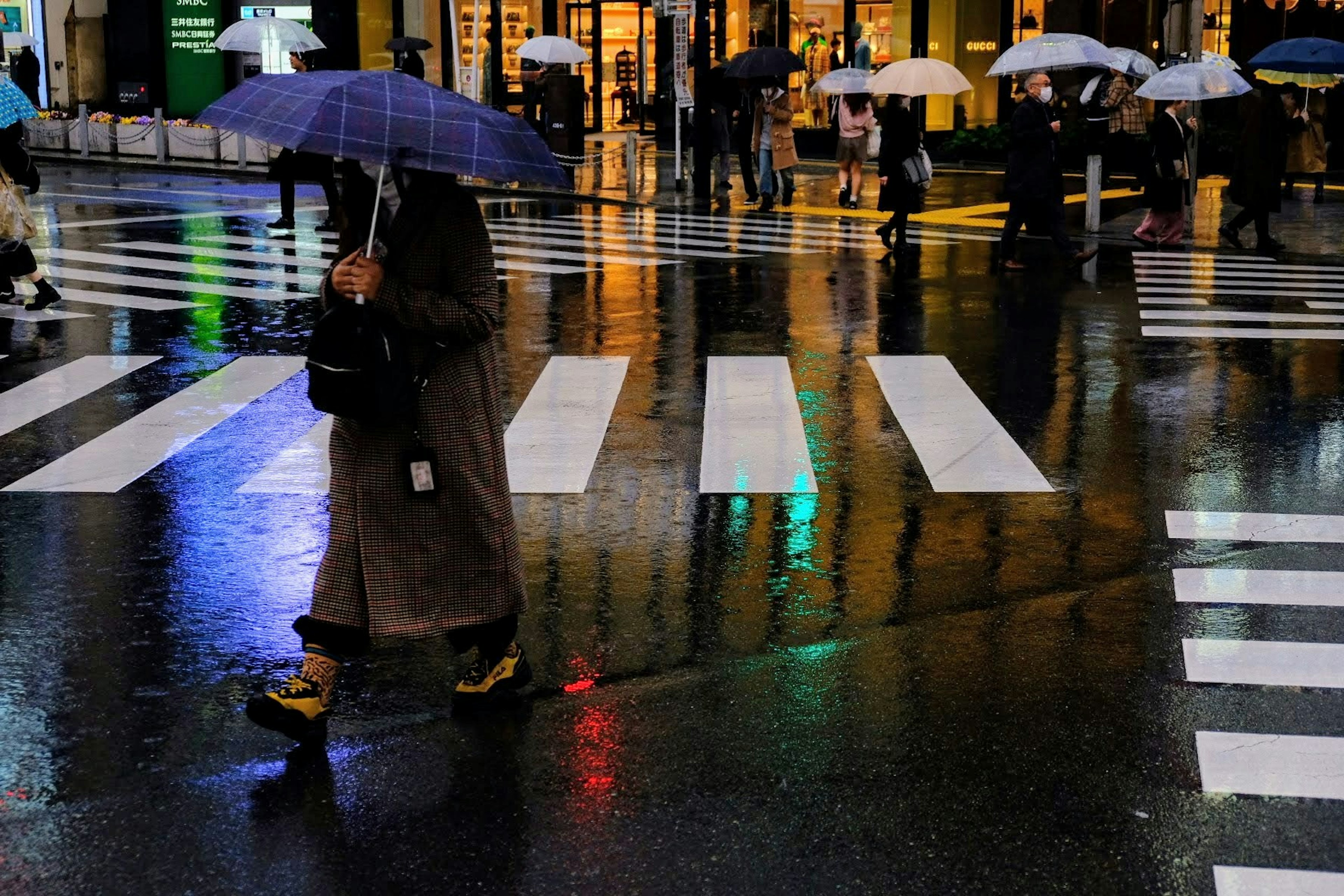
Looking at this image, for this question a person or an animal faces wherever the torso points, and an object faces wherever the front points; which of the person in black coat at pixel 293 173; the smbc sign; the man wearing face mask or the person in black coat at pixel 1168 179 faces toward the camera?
the smbc sign

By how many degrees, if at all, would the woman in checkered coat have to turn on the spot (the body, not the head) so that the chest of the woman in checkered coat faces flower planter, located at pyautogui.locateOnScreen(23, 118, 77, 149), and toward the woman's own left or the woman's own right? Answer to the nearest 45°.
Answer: approximately 135° to the woman's own right

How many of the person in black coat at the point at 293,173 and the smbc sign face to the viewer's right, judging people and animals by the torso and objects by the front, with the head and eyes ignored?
0

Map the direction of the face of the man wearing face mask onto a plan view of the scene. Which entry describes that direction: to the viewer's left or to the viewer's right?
to the viewer's right

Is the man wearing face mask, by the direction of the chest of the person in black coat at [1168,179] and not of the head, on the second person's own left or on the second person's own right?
on the second person's own right

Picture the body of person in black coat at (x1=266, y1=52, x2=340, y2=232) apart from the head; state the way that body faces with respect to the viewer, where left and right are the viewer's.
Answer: facing to the left of the viewer

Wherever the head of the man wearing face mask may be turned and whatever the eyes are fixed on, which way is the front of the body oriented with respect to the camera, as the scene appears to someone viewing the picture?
to the viewer's right

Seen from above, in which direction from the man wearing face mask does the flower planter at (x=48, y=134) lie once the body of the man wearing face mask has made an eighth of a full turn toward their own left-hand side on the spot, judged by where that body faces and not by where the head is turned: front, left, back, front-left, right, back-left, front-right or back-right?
left
